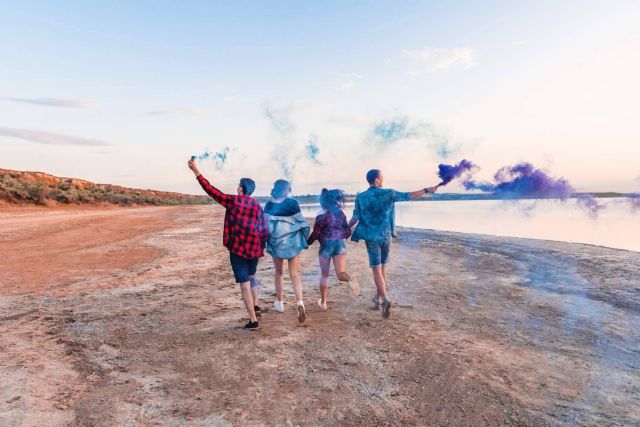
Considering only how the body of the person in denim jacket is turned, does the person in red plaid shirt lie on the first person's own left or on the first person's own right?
on the first person's own left

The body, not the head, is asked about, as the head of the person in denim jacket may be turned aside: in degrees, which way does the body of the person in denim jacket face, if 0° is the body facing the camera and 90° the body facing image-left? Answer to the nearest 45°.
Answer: approximately 180°

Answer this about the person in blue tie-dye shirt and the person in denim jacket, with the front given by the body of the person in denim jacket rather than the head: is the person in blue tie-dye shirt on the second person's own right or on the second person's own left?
on the second person's own right
